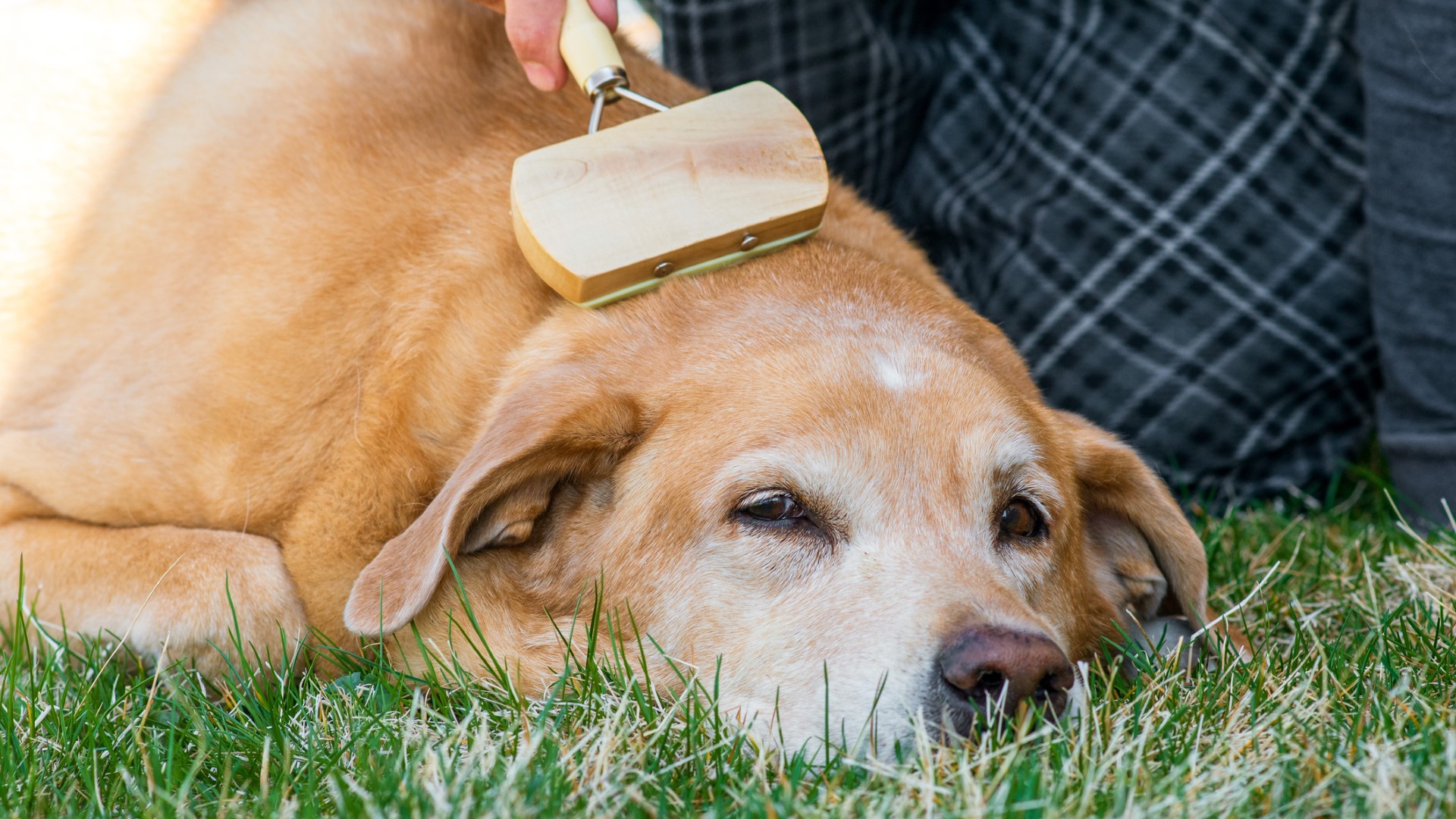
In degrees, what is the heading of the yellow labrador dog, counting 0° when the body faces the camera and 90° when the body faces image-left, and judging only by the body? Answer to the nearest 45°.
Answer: approximately 315°
